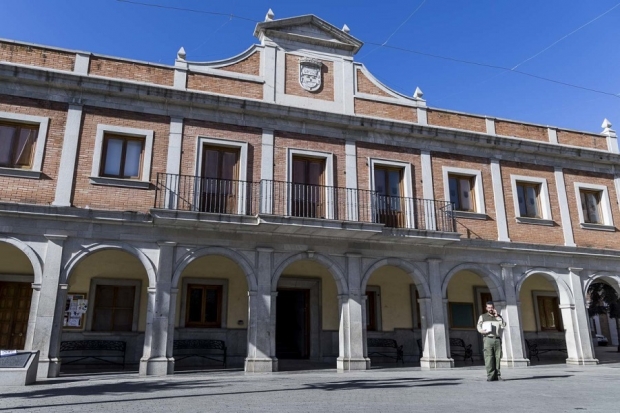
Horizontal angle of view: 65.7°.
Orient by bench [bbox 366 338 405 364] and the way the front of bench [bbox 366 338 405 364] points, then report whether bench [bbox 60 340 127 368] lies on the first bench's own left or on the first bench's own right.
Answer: on the first bench's own right

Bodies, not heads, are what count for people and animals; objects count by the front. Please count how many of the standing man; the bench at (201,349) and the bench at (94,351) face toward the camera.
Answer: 3

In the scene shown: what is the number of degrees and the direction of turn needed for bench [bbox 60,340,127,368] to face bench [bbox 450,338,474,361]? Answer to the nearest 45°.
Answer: approximately 90° to its left

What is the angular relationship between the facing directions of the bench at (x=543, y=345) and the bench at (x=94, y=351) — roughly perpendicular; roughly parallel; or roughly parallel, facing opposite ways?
roughly parallel

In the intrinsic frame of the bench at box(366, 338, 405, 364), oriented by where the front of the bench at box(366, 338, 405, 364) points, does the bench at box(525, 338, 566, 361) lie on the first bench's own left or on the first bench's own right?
on the first bench's own left

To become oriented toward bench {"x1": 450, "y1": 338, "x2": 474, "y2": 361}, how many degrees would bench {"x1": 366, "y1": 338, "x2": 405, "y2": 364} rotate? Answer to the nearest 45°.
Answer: approximately 90° to its left

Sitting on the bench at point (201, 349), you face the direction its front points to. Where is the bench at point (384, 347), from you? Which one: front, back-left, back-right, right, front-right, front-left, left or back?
left

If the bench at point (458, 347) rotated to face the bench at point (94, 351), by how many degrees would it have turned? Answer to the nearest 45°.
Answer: approximately 90° to its right

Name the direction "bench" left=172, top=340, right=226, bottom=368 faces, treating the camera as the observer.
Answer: facing the viewer

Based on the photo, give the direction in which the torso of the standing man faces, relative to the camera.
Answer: toward the camera

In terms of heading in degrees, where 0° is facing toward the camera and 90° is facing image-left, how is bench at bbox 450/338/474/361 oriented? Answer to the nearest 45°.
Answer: approximately 315°

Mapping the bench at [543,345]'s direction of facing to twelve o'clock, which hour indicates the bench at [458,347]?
the bench at [458,347] is roughly at 3 o'clock from the bench at [543,345].

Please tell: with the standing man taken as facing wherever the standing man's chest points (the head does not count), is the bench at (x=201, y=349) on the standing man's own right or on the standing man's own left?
on the standing man's own right

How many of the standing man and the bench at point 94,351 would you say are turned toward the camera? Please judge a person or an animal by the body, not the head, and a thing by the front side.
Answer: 2

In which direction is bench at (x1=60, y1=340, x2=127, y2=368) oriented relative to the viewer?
toward the camera

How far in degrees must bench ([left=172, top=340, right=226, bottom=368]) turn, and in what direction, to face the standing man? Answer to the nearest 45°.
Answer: approximately 45° to its left

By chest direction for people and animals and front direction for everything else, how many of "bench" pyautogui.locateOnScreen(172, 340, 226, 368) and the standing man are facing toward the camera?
2
